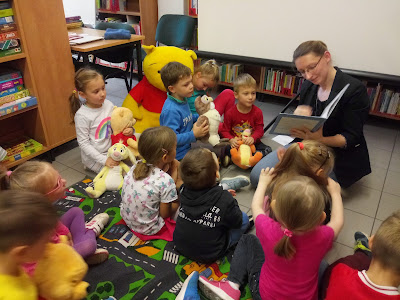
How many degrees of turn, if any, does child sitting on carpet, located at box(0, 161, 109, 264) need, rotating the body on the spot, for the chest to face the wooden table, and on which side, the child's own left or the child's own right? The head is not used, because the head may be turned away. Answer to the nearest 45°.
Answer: approximately 90° to the child's own left

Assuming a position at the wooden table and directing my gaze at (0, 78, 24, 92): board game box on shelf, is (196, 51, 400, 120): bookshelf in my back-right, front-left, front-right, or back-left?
back-left

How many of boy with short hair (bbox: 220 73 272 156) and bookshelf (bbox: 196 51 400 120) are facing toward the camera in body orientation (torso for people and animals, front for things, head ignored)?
2

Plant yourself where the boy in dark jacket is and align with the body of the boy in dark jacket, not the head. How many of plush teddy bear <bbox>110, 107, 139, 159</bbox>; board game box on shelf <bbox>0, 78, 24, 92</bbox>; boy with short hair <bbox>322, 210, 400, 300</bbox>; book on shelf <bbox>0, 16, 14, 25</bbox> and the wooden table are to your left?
4

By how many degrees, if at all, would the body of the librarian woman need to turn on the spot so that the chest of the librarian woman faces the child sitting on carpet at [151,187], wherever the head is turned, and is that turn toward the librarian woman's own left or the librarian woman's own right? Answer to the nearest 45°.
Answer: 0° — they already face them

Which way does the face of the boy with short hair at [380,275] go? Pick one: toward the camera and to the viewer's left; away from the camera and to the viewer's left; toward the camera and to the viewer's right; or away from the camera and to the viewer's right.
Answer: away from the camera and to the viewer's left

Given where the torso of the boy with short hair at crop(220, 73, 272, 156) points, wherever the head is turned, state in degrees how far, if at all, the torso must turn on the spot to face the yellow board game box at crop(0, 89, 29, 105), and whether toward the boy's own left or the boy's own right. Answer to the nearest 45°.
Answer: approximately 90° to the boy's own right

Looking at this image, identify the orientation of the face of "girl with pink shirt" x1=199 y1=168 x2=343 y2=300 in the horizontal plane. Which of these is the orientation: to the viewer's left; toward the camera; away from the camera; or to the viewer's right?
away from the camera

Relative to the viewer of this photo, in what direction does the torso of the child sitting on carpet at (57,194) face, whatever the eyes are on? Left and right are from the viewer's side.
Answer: facing to the right of the viewer
